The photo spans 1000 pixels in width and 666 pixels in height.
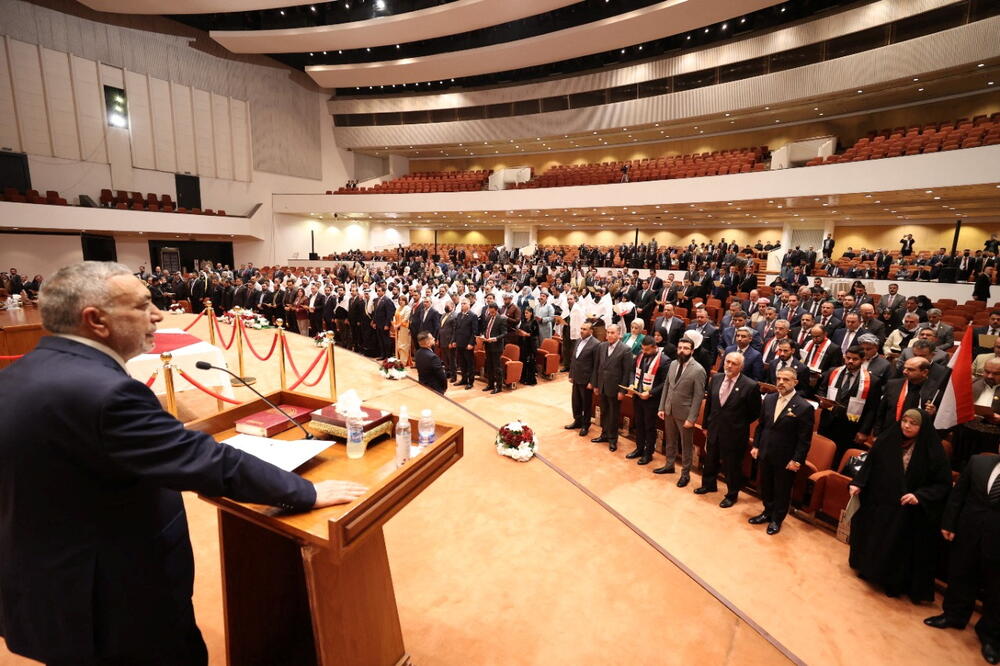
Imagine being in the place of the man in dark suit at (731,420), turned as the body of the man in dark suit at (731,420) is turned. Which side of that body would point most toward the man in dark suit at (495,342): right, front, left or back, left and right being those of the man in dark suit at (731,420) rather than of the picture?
right

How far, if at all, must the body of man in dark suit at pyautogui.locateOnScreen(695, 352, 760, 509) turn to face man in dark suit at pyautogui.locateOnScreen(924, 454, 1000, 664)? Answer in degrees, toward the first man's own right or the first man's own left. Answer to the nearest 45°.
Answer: approximately 90° to the first man's own left

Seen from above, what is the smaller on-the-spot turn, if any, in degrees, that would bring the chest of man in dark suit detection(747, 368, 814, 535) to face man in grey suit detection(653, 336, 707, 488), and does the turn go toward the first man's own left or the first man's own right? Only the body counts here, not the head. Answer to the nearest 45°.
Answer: approximately 90° to the first man's own right

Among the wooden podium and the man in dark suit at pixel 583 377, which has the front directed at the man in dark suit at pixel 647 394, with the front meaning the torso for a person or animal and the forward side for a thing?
the wooden podium

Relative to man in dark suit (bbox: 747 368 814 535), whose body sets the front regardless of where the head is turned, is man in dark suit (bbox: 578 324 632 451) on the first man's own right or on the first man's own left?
on the first man's own right

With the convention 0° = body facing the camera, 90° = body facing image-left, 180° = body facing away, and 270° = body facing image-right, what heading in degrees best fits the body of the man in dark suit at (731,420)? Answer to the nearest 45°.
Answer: approximately 45°

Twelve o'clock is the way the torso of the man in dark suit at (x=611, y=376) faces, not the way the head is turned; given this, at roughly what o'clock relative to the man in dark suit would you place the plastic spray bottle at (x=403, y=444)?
The plastic spray bottle is roughly at 11 o'clock from the man in dark suit.

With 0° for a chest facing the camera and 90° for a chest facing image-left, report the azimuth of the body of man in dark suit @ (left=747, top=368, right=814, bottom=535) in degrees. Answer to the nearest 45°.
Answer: approximately 45°
